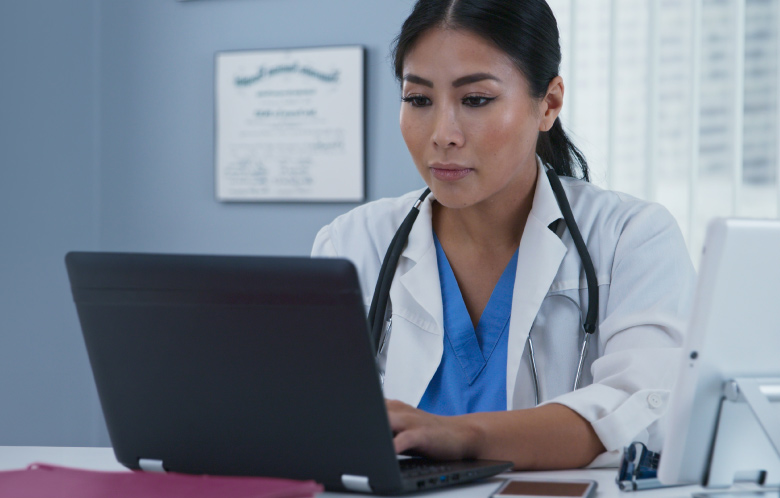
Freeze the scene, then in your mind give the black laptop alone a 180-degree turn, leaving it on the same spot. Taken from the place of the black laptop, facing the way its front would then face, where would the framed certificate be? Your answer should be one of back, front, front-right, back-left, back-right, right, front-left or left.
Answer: back-right

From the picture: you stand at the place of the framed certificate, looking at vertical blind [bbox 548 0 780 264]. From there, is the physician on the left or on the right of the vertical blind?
right

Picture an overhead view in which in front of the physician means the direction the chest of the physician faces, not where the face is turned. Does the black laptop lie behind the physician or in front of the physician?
in front

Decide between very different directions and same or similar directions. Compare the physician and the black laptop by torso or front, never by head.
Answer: very different directions

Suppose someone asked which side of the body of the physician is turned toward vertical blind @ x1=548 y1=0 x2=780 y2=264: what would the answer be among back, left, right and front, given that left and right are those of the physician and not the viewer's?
back

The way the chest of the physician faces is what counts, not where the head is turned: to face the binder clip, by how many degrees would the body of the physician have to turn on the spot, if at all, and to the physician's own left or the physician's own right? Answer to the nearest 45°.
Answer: approximately 45° to the physician's own left

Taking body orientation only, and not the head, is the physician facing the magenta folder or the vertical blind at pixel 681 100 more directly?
the magenta folder

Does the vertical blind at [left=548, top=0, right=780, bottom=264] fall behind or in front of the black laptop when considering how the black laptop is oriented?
in front

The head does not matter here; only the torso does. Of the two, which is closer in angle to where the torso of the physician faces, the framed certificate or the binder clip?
the binder clip

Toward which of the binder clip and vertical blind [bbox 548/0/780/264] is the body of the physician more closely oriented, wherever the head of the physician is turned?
the binder clip

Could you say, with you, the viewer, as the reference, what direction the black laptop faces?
facing away from the viewer and to the right of the viewer

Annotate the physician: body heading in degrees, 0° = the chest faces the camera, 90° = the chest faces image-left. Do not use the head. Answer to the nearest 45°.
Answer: approximately 45°
